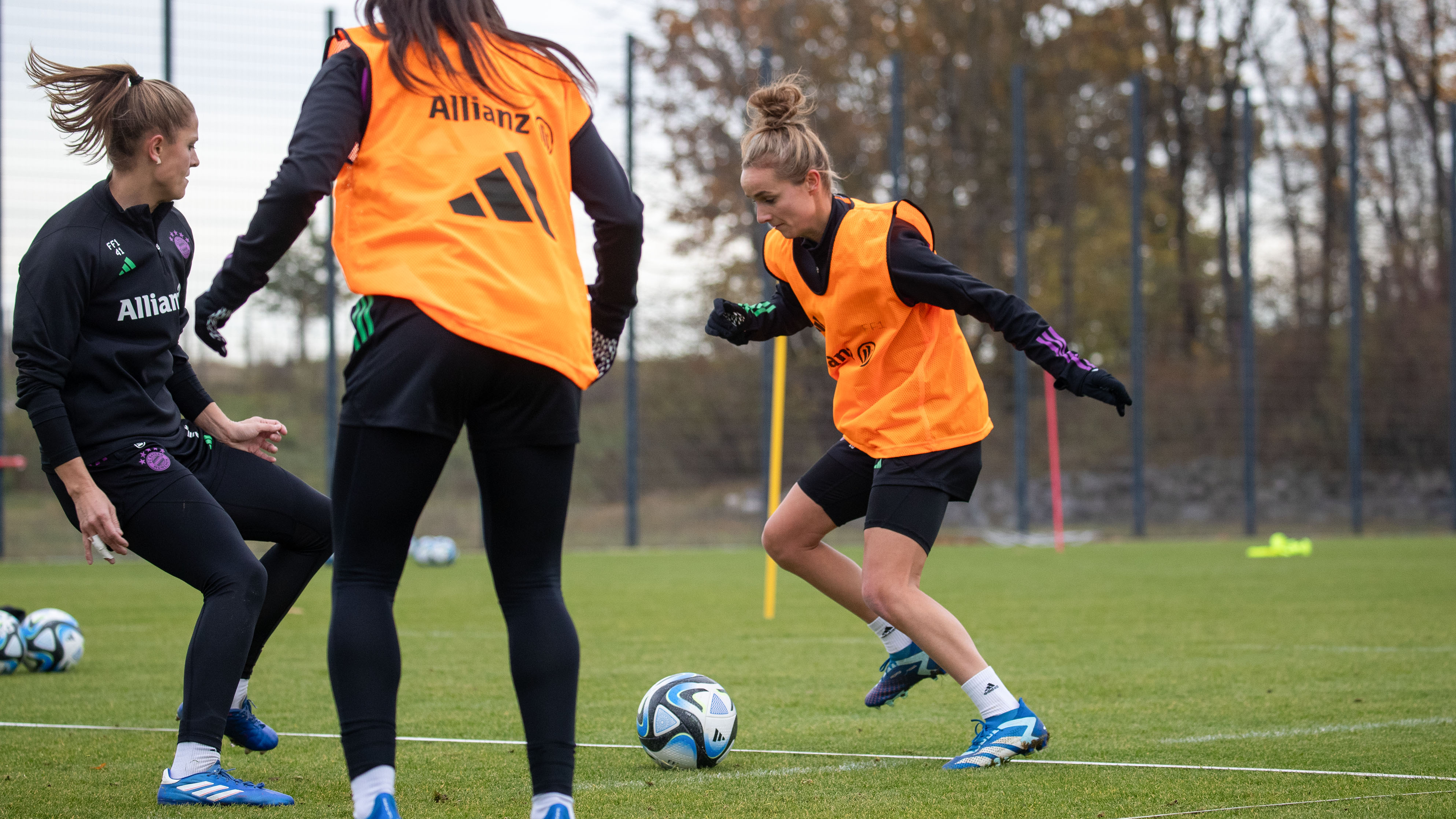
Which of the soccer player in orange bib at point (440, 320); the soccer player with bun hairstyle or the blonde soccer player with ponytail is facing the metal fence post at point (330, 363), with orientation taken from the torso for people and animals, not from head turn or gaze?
the soccer player in orange bib

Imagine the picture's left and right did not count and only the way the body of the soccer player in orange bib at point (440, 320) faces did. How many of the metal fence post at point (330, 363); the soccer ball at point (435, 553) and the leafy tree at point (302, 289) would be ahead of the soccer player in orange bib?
3

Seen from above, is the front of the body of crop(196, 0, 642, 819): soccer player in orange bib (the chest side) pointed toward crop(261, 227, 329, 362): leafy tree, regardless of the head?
yes

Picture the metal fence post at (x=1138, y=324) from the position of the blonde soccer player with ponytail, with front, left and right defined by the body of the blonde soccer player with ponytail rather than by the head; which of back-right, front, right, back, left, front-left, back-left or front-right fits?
left

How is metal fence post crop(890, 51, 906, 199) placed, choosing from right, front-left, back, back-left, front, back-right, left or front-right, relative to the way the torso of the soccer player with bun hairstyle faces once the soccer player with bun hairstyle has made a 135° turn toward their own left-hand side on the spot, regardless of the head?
left

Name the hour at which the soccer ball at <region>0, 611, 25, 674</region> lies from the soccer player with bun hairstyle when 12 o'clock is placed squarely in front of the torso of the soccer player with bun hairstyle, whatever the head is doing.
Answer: The soccer ball is roughly at 2 o'clock from the soccer player with bun hairstyle.

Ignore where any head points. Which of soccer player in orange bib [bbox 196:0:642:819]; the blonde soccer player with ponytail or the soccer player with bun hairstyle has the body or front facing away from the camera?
the soccer player in orange bib

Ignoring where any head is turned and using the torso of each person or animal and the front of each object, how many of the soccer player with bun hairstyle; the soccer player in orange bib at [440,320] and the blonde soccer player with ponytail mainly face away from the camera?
1

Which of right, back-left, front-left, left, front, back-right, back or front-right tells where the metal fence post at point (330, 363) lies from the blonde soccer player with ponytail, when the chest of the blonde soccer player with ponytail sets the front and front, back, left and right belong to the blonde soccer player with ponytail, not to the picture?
back-left

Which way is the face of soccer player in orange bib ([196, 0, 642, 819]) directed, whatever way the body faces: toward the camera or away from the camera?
away from the camera

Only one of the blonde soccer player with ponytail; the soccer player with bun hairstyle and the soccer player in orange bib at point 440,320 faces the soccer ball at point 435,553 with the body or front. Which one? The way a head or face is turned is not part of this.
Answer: the soccer player in orange bib

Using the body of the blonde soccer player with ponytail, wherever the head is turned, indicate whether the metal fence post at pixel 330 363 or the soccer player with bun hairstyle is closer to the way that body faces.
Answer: the soccer player with bun hairstyle

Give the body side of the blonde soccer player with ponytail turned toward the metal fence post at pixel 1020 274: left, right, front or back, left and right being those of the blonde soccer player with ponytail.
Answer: left

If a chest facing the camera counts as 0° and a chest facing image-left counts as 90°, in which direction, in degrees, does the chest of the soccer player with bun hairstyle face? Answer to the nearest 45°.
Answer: approximately 45°

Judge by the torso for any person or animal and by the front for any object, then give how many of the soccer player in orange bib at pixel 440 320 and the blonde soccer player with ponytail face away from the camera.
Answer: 1

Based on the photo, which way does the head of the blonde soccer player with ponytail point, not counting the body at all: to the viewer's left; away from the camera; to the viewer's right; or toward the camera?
to the viewer's right

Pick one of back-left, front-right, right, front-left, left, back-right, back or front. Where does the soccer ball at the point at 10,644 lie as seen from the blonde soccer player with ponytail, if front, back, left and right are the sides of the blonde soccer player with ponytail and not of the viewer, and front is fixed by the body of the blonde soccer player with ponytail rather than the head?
back-left

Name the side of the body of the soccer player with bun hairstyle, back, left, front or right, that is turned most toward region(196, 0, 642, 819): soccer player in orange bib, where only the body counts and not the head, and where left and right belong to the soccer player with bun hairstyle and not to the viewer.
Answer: front

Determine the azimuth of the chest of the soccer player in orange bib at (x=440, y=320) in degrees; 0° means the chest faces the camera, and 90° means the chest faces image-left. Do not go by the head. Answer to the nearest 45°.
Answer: approximately 180°

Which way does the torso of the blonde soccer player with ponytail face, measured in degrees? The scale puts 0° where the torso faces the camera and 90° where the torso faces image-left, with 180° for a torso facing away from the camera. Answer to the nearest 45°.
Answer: approximately 315°
